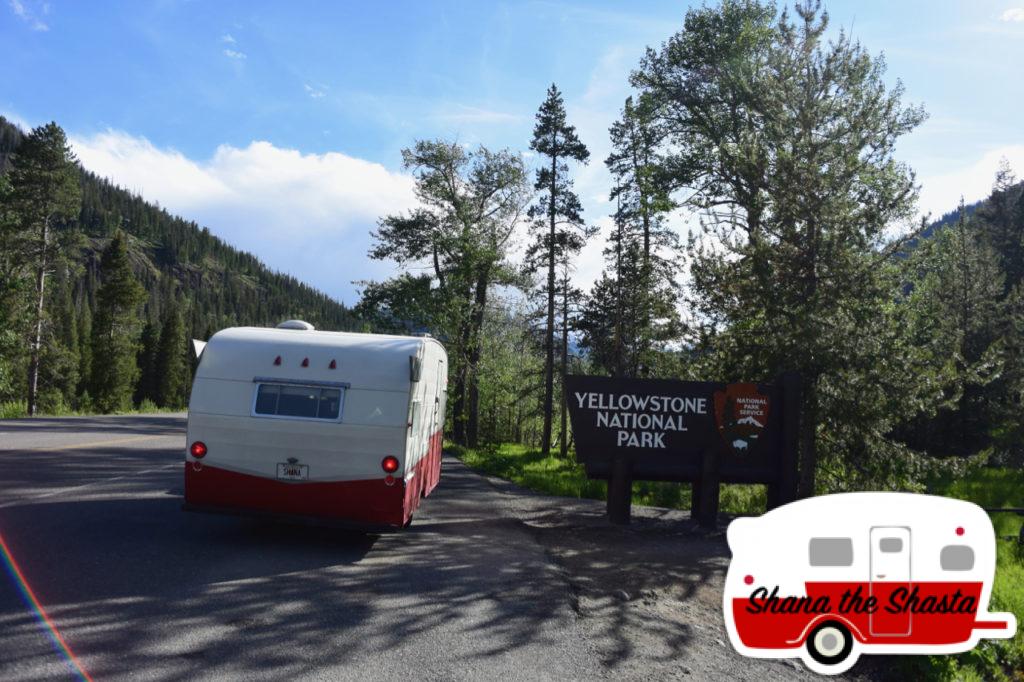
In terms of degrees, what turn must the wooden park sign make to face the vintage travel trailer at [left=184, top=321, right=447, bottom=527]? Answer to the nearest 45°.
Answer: approximately 45° to its right

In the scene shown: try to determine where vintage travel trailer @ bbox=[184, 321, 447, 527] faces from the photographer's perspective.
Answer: facing away from the viewer

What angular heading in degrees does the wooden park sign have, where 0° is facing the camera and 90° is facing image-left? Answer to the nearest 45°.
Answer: approximately 0°

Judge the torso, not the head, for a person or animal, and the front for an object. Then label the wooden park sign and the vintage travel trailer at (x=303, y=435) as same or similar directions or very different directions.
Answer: very different directions

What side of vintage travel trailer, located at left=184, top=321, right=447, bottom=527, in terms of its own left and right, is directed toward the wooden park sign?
right

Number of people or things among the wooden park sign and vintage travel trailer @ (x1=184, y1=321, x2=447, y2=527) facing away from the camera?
1

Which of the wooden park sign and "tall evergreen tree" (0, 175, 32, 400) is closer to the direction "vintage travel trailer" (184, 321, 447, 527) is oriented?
the tall evergreen tree

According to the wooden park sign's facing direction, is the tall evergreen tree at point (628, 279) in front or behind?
behind
